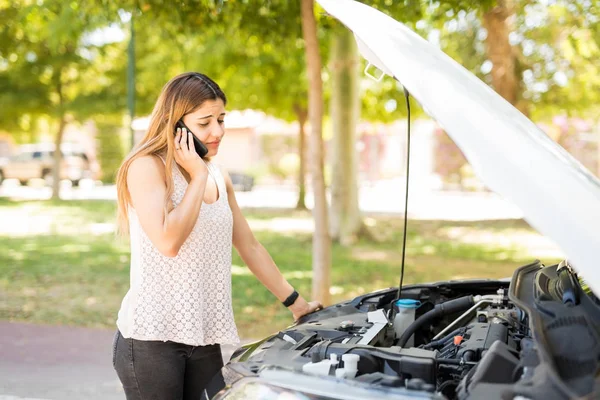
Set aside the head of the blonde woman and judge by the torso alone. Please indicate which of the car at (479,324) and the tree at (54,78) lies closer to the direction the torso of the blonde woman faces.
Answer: the car

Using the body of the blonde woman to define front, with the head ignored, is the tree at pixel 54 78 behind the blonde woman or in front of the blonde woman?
behind

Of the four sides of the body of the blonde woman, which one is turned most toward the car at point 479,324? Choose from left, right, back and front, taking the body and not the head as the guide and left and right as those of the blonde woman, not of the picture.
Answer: front

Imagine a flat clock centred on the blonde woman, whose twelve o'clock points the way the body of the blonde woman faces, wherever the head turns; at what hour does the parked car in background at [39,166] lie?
The parked car in background is roughly at 7 o'clock from the blonde woman.

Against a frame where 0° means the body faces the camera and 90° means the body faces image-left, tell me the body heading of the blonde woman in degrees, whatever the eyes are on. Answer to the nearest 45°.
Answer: approximately 315°

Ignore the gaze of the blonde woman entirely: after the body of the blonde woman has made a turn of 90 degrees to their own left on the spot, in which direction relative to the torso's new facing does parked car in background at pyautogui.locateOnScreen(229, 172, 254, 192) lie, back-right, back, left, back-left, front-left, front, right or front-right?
front-left

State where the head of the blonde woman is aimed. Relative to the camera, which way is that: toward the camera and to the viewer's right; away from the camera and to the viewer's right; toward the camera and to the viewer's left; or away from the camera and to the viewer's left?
toward the camera and to the viewer's right
